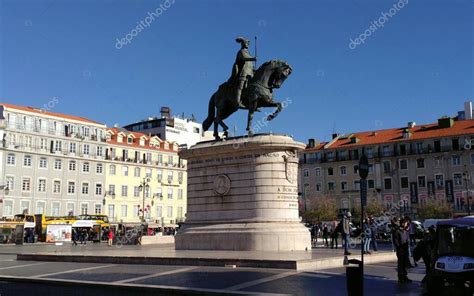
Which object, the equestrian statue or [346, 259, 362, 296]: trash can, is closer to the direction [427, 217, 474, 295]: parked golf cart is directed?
the trash can

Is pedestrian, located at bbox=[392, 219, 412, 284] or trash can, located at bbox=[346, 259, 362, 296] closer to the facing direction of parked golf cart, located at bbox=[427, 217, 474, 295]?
the trash can

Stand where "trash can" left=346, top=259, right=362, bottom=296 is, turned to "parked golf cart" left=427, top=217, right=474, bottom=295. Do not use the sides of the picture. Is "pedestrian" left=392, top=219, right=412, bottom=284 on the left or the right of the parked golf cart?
left

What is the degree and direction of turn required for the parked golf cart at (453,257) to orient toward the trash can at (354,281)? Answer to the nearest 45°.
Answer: approximately 45° to its right
